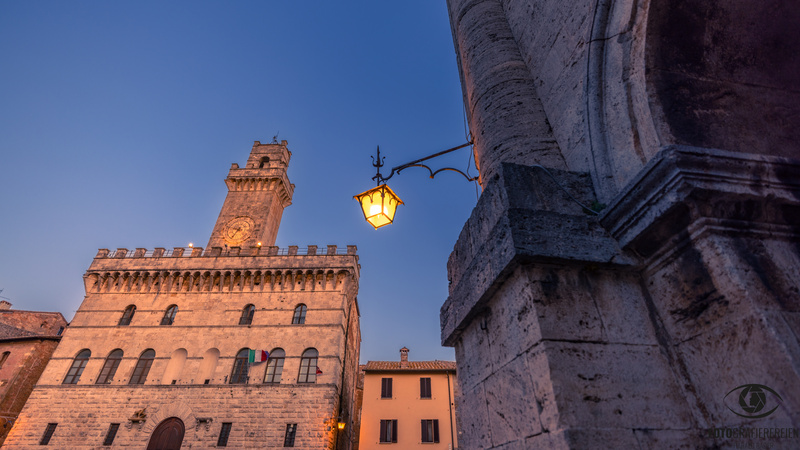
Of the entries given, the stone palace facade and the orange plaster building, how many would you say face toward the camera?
2

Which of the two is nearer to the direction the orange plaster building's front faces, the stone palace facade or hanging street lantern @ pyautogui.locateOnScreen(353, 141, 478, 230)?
the hanging street lantern

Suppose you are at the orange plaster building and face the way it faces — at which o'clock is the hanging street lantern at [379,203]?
The hanging street lantern is roughly at 12 o'clock from the orange plaster building.

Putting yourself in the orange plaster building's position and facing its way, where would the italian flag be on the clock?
The italian flag is roughly at 2 o'clock from the orange plaster building.

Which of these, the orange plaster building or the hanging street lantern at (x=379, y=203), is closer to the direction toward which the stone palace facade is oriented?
the hanging street lantern

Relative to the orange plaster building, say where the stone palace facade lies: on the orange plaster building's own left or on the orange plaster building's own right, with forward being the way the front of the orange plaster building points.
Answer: on the orange plaster building's own right

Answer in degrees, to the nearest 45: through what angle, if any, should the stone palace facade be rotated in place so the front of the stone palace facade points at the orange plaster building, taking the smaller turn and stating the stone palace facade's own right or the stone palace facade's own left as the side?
approximately 90° to the stone palace facade's own left

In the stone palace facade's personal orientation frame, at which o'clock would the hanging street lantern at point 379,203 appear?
The hanging street lantern is roughly at 12 o'clock from the stone palace facade.
